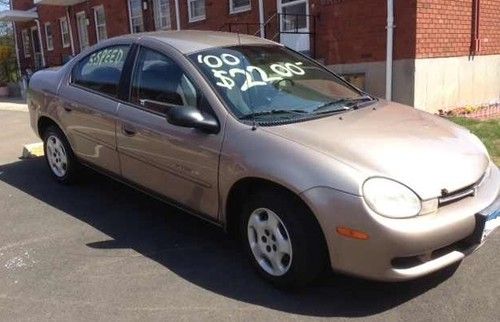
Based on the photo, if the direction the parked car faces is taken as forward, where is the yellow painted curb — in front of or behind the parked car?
behind

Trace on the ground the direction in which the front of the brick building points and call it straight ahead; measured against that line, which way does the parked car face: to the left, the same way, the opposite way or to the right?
to the left

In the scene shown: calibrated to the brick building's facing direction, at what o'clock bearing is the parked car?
The parked car is roughly at 11 o'clock from the brick building.

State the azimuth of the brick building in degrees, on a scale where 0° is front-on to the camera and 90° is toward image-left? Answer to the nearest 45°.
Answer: approximately 45°

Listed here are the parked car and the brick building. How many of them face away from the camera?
0

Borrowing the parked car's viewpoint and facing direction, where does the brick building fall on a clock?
The brick building is roughly at 8 o'clock from the parked car.

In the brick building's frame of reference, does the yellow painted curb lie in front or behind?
in front

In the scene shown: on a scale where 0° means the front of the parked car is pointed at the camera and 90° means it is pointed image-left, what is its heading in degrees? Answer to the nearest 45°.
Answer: approximately 315°
